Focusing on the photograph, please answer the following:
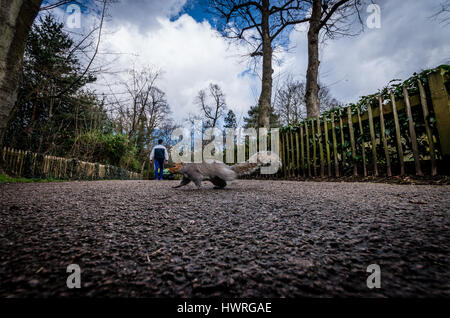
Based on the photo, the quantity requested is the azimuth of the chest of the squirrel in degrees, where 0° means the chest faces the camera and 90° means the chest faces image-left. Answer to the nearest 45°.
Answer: approximately 90°

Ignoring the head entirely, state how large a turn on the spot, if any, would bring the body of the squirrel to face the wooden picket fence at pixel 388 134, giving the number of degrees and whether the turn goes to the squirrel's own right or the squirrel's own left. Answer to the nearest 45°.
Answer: approximately 180°

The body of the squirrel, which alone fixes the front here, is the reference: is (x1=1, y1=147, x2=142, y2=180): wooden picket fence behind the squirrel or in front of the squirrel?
in front

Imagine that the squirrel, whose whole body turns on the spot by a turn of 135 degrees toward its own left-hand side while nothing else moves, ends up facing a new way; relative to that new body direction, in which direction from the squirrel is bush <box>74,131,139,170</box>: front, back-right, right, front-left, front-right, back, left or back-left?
back
